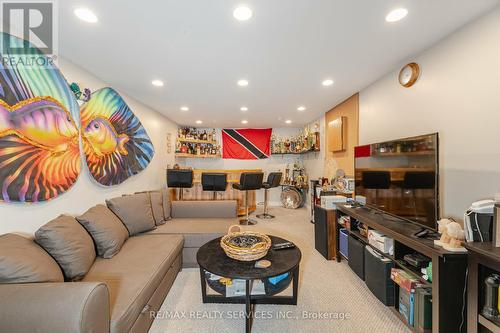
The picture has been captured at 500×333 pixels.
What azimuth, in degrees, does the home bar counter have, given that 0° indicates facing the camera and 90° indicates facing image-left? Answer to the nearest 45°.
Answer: approximately 0°

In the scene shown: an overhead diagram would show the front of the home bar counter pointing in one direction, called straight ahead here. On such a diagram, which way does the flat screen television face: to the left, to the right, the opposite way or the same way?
to the right

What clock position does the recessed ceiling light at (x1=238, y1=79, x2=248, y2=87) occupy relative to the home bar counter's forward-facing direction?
The recessed ceiling light is roughly at 12 o'clock from the home bar counter.

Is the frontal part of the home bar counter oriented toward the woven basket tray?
yes

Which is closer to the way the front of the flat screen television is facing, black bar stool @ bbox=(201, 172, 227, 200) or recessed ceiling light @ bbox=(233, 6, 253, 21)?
the recessed ceiling light

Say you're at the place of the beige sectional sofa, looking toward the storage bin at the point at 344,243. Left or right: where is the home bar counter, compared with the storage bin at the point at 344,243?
left

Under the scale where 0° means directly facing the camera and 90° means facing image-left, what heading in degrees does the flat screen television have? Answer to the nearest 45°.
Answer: approximately 45°

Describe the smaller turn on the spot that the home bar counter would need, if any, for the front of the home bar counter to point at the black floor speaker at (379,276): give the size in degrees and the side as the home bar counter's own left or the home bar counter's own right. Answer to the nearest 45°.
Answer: approximately 45° to the home bar counter's own left

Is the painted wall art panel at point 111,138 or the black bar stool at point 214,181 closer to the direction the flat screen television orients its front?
the painted wall art panel

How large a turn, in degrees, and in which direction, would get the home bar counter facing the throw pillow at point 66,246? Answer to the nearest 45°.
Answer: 0° — it already faces it
